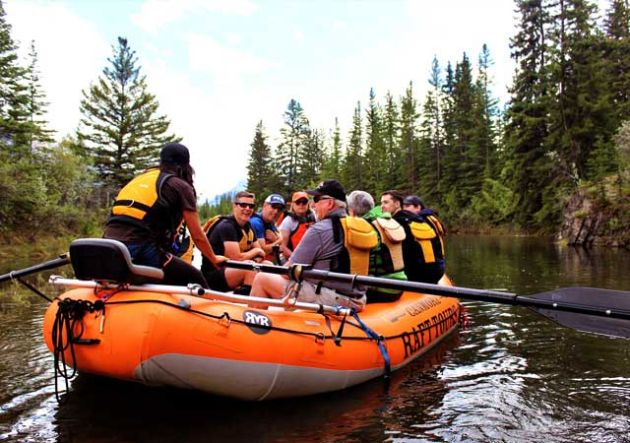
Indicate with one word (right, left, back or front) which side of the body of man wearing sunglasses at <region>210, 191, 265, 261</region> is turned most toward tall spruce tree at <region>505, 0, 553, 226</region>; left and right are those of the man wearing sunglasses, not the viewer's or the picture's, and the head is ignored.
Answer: left

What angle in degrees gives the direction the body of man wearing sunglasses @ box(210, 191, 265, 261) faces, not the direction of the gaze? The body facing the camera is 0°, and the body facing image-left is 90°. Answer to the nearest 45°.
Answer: approximately 315°

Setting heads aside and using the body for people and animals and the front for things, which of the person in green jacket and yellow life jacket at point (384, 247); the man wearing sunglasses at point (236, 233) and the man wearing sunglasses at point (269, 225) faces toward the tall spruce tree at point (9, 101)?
the person in green jacket and yellow life jacket

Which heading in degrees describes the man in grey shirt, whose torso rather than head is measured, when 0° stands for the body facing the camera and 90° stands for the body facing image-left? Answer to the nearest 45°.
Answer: approximately 90°

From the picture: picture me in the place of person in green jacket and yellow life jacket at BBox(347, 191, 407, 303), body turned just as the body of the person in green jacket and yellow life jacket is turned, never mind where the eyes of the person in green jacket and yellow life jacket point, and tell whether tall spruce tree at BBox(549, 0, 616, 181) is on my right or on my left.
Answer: on my right

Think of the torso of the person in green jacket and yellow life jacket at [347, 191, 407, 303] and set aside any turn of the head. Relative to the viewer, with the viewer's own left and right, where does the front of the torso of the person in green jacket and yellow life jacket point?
facing away from the viewer and to the left of the viewer

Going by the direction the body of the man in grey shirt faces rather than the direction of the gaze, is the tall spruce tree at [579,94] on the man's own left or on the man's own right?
on the man's own right

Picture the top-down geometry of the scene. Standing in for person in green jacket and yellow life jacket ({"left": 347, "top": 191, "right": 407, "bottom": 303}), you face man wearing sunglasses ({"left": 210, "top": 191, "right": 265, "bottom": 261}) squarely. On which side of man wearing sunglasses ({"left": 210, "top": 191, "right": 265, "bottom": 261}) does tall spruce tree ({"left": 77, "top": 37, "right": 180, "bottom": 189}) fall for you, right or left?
right

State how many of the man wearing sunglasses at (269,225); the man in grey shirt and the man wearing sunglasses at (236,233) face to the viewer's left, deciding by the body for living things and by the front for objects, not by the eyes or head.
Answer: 1

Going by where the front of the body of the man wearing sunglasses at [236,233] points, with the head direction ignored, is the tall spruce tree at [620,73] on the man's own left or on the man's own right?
on the man's own left

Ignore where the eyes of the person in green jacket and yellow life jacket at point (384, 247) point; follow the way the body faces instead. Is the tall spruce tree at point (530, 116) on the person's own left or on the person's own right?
on the person's own right

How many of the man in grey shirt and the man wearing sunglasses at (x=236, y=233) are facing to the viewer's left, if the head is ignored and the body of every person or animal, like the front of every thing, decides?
1
